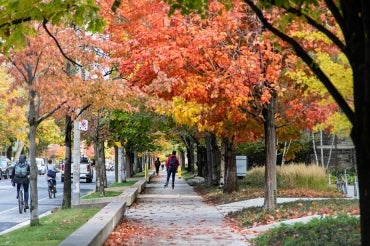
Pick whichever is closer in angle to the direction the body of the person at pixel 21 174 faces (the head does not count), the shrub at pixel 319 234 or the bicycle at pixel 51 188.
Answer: the bicycle

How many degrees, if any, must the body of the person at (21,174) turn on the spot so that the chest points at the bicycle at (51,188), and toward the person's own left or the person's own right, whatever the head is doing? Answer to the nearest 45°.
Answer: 0° — they already face it

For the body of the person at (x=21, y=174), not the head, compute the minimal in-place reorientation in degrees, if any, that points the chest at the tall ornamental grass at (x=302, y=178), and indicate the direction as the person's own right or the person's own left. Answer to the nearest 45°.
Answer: approximately 90° to the person's own right

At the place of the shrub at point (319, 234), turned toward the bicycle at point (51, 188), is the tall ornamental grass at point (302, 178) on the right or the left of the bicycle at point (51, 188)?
right

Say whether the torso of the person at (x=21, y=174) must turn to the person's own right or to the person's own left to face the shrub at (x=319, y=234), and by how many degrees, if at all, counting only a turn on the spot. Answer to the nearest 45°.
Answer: approximately 135° to the person's own right

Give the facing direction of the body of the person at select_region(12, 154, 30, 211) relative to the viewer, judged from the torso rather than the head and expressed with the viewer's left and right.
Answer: facing away from the viewer

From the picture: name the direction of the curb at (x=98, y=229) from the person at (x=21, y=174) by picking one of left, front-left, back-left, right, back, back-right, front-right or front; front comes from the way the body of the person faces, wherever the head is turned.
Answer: back
